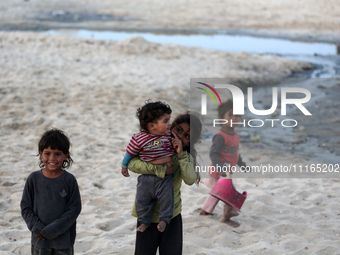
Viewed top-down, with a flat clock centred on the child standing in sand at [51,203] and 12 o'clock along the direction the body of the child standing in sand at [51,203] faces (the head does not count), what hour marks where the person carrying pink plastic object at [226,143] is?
the person carrying pink plastic object at [226,143] is roughly at 8 o'clock from the child standing in sand at [51,203].

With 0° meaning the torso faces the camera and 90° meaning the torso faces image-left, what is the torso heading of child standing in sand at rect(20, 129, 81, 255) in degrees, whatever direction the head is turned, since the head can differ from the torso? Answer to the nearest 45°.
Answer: approximately 0°

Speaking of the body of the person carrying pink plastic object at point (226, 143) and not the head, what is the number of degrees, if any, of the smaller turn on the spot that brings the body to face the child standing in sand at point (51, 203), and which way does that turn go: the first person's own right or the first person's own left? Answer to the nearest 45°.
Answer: approximately 90° to the first person's own right
